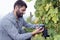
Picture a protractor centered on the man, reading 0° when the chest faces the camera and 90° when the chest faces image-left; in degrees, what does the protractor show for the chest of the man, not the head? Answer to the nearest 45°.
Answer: approximately 270°
